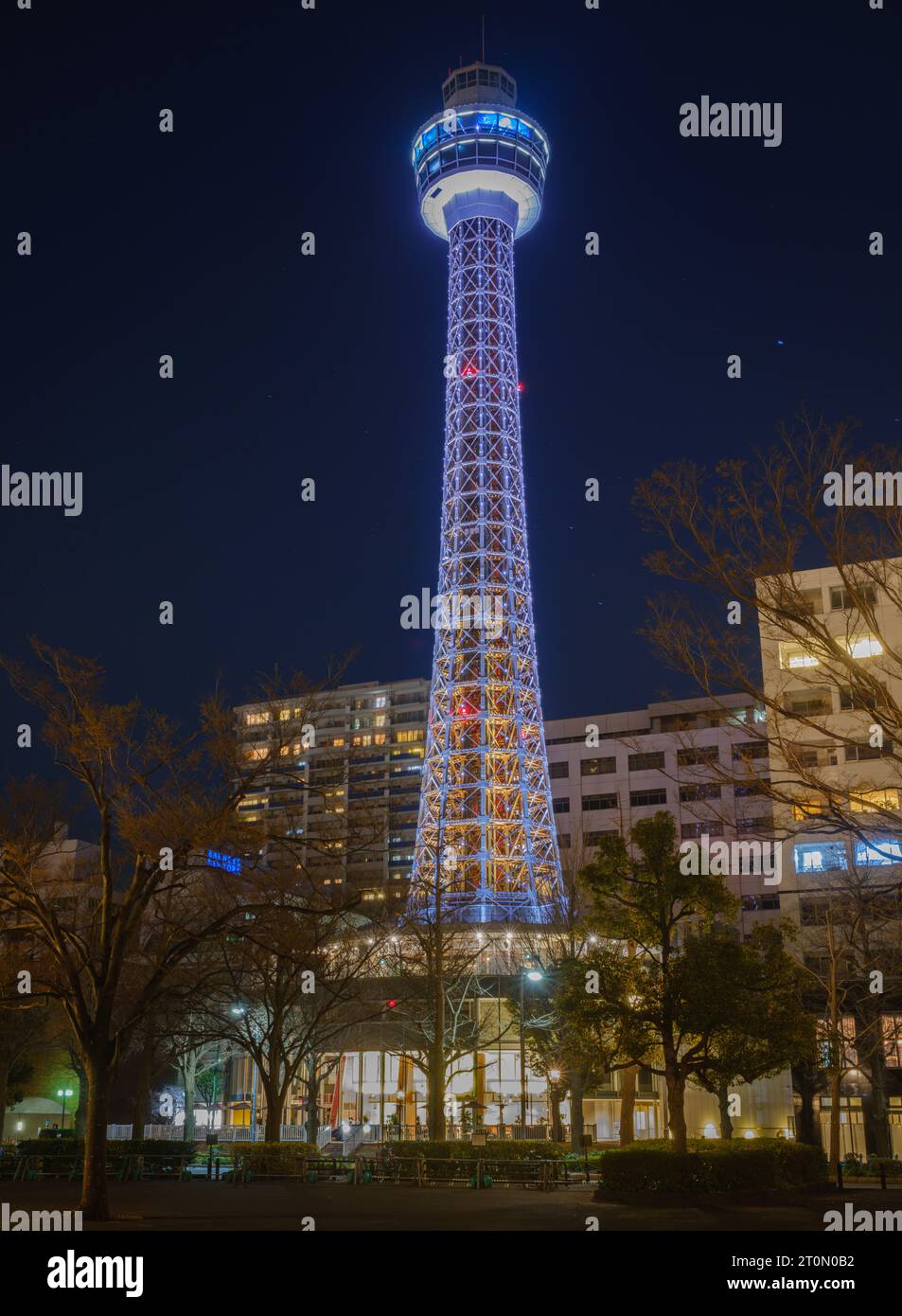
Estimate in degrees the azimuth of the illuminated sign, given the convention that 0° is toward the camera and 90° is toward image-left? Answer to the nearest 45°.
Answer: approximately 0°
